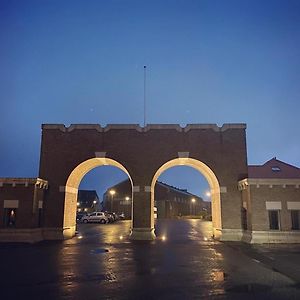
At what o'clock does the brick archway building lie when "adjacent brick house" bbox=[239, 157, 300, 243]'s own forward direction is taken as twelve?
The brick archway building is roughly at 3 o'clock from the adjacent brick house.

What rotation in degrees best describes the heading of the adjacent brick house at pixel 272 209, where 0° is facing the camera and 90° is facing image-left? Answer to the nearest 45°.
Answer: approximately 0°

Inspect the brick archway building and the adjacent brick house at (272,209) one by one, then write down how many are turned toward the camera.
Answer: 2

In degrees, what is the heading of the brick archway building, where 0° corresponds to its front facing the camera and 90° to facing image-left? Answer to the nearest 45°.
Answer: approximately 0°

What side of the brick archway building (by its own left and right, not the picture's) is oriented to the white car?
back

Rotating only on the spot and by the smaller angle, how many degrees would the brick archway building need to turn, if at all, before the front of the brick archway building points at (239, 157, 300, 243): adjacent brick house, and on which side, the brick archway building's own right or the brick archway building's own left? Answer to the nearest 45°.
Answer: approximately 90° to the brick archway building's own left

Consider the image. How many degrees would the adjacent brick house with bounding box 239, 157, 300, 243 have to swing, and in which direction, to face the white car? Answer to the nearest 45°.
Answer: approximately 135° to its right

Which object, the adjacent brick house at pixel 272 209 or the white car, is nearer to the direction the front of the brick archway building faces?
the adjacent brick house

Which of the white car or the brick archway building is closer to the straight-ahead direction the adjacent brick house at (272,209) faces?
the brick archway building
